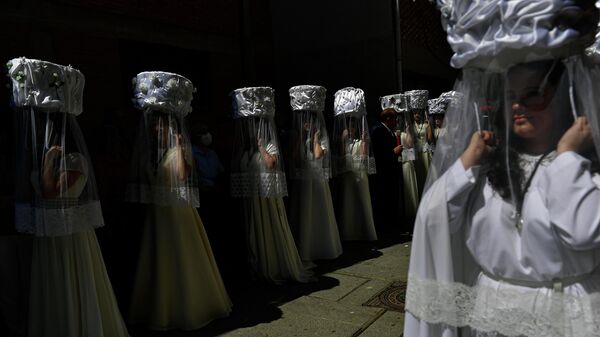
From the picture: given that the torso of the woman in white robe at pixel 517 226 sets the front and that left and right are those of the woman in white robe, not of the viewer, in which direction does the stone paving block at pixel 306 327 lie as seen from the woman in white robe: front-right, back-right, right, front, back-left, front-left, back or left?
right

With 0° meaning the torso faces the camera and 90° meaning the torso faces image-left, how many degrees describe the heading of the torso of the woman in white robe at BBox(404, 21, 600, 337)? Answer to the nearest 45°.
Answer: approximately 45°

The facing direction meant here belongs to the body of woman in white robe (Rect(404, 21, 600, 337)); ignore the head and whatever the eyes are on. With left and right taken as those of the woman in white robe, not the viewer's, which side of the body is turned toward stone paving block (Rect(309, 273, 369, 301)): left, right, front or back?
right

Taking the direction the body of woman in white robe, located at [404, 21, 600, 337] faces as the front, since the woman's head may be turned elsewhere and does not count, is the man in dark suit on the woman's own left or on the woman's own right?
on the woman's own right

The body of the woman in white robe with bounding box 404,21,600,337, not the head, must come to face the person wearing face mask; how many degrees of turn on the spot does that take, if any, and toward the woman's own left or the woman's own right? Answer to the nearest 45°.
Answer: approximately 90° to the woman's own right

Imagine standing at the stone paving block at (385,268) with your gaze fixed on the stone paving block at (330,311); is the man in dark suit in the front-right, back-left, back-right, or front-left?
back-right
